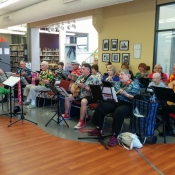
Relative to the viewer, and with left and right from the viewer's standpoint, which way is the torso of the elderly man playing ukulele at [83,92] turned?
facing the viewer and to the left of the viewer

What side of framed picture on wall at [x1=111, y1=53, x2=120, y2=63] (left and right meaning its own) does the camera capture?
front

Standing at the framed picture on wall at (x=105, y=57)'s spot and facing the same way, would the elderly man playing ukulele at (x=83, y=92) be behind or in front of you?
in front

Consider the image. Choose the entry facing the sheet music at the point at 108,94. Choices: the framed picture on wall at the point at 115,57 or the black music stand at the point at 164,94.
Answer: the framed picture on wall

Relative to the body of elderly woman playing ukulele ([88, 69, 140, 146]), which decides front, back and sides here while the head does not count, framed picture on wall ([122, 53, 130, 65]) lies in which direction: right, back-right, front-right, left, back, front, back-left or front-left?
back-right

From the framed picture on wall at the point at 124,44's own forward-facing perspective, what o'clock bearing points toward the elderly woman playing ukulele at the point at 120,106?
The elderly woman playing ukulele is roughly at 12 o'clock from the framed picture on wall.

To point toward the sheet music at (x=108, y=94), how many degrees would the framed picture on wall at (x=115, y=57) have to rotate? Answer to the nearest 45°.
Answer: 0° — it already faces it

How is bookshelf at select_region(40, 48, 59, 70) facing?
toward the camera

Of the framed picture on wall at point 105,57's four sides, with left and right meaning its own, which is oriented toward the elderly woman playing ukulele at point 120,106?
front

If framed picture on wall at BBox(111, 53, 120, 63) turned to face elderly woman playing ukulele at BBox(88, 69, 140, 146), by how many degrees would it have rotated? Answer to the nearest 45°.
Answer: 0° — it already faces them

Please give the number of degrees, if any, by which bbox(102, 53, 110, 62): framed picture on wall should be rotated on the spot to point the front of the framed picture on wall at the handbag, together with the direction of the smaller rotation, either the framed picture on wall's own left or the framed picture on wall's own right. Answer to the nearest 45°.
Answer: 0° — it already faces it

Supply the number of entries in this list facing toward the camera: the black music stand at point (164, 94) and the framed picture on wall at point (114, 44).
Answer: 1

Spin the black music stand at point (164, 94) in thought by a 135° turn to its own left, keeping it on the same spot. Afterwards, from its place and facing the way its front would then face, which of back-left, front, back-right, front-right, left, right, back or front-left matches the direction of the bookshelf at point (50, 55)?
front-right

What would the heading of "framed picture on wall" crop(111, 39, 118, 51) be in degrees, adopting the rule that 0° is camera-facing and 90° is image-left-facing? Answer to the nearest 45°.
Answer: approximately 0°
